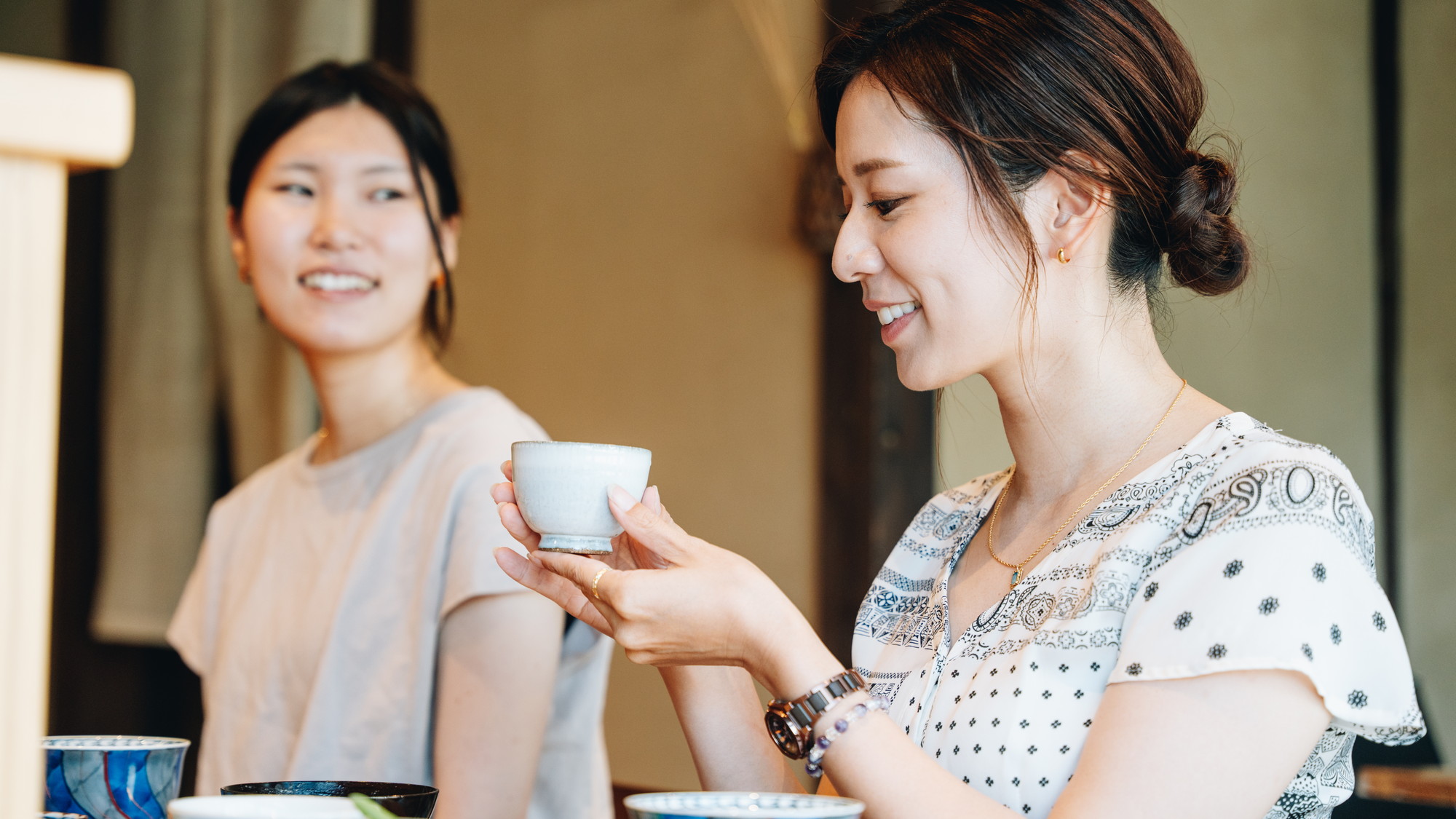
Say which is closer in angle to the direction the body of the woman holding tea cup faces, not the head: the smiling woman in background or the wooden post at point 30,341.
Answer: the wooden post

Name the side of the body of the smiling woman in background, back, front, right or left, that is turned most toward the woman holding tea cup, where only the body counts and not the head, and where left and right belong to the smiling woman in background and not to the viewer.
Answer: left

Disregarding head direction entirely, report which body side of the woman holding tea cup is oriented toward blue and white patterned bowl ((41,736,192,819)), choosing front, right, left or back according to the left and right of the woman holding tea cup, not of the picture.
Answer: front

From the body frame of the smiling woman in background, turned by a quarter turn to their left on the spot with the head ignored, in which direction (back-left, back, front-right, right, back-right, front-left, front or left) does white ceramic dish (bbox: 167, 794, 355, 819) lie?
front-right

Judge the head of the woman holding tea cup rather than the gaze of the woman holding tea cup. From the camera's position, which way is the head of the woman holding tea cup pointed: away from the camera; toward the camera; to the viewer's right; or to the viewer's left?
to the viewer's left

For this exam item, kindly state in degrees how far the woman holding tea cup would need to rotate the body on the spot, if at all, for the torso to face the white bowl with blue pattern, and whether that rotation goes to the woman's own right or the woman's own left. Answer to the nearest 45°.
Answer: approximately 45° to the woman's own left

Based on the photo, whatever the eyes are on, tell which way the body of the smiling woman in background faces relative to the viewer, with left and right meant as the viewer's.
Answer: facing the viewer and to the left of the viewer

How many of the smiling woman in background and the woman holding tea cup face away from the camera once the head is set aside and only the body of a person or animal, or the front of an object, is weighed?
0
